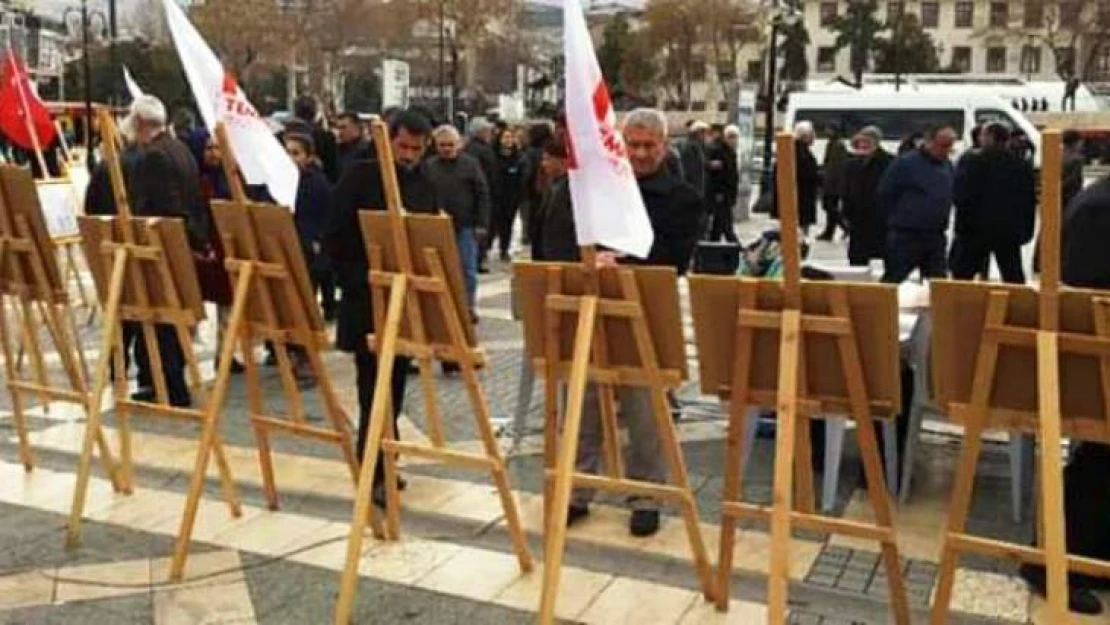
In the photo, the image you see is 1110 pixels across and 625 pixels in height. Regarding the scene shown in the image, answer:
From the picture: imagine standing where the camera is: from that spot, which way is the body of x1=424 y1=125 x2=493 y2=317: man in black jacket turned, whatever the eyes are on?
toward the camera

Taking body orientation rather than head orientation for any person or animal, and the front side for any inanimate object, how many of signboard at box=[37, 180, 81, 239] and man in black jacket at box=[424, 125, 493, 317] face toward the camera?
2

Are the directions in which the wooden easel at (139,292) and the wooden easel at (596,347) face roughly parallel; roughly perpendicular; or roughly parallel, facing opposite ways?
roughly parallel

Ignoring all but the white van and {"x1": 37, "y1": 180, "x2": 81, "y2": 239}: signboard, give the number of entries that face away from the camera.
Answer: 0

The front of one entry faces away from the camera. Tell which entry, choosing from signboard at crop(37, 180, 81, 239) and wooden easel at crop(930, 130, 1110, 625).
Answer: the wooden easel

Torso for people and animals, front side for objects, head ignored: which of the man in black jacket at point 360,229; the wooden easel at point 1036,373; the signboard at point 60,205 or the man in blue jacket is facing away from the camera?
the wooden easel

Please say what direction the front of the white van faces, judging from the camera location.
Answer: facing to the right of the viewer

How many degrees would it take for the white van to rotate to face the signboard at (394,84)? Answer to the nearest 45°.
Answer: approximately 135° to its right

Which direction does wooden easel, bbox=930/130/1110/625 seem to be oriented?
away from the camera

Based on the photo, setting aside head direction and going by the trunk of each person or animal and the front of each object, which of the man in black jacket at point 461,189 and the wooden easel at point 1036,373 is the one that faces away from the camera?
the wooden easel

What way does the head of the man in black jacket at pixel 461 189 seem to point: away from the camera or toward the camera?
toward the camera

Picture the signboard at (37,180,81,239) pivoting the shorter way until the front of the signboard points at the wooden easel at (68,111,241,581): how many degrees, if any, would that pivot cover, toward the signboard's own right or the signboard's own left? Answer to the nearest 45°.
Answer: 0° — it already faces it

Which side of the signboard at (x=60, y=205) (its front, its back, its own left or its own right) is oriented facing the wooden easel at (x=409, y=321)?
front

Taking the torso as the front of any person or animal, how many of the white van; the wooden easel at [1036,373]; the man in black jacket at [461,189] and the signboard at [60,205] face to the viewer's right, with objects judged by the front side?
1

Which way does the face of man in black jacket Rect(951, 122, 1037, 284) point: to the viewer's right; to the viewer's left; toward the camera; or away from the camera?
away from the camera

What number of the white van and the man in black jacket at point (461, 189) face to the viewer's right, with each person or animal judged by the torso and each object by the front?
1

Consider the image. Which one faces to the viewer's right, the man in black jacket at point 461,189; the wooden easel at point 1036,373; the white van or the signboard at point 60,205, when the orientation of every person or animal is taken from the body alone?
the white van

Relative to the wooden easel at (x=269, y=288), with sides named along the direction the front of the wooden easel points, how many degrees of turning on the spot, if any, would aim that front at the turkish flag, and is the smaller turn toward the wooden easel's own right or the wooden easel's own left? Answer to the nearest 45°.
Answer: approximately 45° to the wooden easel's own left
